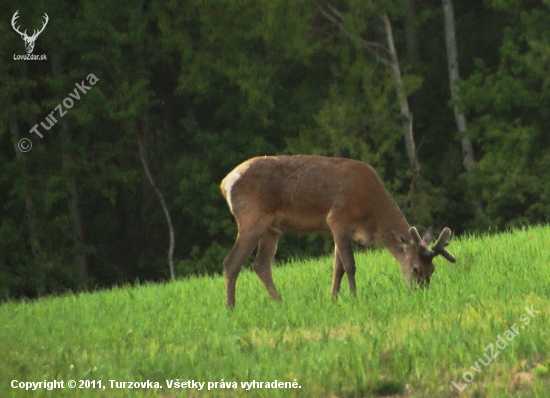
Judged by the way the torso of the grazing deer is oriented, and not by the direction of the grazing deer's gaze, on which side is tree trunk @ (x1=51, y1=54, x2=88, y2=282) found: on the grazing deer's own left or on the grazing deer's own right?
on the grazing deer's own left

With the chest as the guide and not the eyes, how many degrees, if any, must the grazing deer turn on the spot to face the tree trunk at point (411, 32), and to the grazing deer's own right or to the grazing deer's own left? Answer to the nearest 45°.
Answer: approximately 90° to the grazing deer's own left

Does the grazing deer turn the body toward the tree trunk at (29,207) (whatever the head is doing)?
no

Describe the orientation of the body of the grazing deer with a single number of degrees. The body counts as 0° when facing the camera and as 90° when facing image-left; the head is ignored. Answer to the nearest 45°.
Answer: approximately 270°

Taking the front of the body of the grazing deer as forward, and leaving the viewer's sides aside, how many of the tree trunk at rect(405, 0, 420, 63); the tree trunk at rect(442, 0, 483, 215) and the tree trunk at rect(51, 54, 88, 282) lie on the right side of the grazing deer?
0

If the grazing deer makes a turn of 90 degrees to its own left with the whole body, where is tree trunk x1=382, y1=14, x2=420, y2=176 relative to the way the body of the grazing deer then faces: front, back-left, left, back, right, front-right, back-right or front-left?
front

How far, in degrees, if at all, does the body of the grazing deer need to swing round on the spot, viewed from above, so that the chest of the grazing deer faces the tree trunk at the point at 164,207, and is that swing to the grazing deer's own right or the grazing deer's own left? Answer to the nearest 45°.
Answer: approximately 90° to the grazing deer's own left

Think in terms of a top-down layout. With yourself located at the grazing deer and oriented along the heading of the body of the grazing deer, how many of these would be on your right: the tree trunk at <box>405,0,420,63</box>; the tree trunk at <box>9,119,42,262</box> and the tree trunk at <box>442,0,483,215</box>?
0

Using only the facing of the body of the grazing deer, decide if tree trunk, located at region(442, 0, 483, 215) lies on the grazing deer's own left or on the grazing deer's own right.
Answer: on the grazing deer's own left
